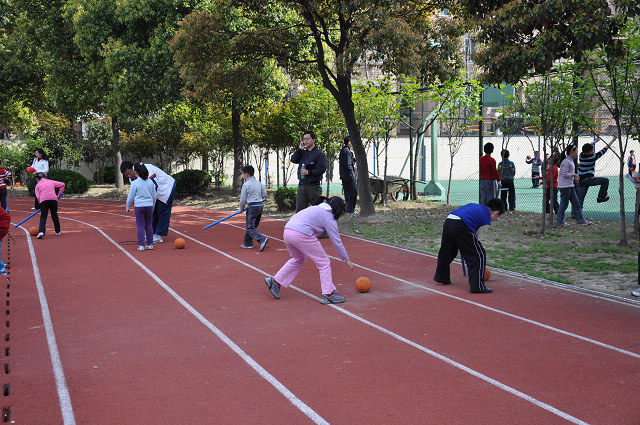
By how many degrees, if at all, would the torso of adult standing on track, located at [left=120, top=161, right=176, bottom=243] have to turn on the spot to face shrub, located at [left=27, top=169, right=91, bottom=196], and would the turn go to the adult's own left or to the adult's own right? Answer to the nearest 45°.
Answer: approximately 90° to the adult's own right

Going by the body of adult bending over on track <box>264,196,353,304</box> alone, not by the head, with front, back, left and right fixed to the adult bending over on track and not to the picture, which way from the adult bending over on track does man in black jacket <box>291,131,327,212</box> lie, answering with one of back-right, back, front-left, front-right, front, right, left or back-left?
left

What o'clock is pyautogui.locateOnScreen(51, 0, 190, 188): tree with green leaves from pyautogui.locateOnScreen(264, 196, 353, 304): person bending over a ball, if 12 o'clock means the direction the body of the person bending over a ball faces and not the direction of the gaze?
The tree with green leaves is roughly at 8 o'clock from the person bending over a ball.

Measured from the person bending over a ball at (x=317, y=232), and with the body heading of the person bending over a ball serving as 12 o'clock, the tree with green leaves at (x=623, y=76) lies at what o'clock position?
The tree with green leaves is roughly at 11 o'clock from the person bending over a ball.

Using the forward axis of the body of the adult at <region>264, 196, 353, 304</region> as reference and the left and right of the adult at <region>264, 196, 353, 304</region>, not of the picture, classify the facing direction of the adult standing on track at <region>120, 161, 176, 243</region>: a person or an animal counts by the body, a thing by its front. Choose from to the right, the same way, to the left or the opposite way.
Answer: the opposite way

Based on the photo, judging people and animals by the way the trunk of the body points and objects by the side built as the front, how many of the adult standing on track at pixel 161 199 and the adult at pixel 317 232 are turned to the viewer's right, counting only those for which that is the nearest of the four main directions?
1

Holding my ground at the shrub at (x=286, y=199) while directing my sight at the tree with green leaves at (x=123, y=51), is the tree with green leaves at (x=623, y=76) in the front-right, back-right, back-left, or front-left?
back-left

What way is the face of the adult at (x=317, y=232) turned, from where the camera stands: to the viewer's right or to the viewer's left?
to the viewer's right

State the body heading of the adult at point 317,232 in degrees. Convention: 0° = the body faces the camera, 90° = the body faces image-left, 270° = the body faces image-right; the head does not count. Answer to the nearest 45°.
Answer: approximately 270°

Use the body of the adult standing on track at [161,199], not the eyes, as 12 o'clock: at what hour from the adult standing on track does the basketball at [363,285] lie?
The basketball is roughly at 8 o'clock from the adult standing on track.

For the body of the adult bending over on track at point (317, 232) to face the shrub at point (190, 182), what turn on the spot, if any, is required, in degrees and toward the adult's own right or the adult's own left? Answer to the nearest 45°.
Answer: approximately 90° to the adult's own left

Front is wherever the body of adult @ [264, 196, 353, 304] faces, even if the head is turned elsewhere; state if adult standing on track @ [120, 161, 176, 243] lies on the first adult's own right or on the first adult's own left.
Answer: on the first adult's own left

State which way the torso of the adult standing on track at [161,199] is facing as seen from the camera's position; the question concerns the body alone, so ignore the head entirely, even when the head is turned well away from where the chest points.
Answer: to the viewer's left
